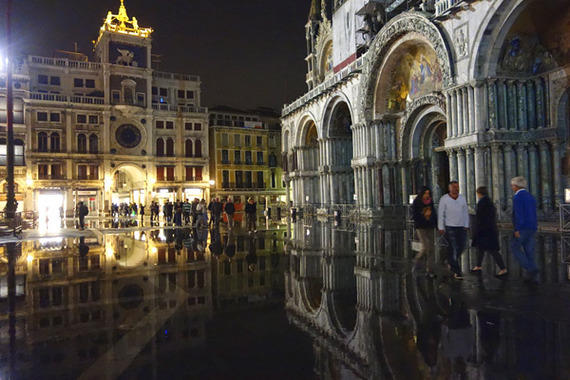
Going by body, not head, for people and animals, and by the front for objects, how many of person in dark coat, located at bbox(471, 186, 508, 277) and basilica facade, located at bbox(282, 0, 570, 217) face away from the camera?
0

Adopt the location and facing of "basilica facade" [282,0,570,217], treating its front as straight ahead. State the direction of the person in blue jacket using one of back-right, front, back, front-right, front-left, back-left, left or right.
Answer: front-left

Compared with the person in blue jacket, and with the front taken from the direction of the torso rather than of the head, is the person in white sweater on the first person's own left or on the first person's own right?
on the first person's own left

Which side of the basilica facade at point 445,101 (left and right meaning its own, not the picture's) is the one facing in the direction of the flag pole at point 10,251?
front

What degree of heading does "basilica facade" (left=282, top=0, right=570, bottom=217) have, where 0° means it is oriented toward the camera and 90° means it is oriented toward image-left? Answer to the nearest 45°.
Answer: approximately 45°

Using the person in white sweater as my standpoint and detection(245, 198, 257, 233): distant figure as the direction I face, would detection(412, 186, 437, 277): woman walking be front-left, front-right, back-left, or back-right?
front-left

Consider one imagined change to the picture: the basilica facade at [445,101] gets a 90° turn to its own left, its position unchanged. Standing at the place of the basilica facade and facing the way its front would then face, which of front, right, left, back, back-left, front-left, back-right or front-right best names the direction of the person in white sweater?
front-right

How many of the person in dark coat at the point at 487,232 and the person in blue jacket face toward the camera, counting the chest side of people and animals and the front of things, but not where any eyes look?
0

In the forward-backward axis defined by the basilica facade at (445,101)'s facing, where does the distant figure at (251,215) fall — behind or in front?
in front
